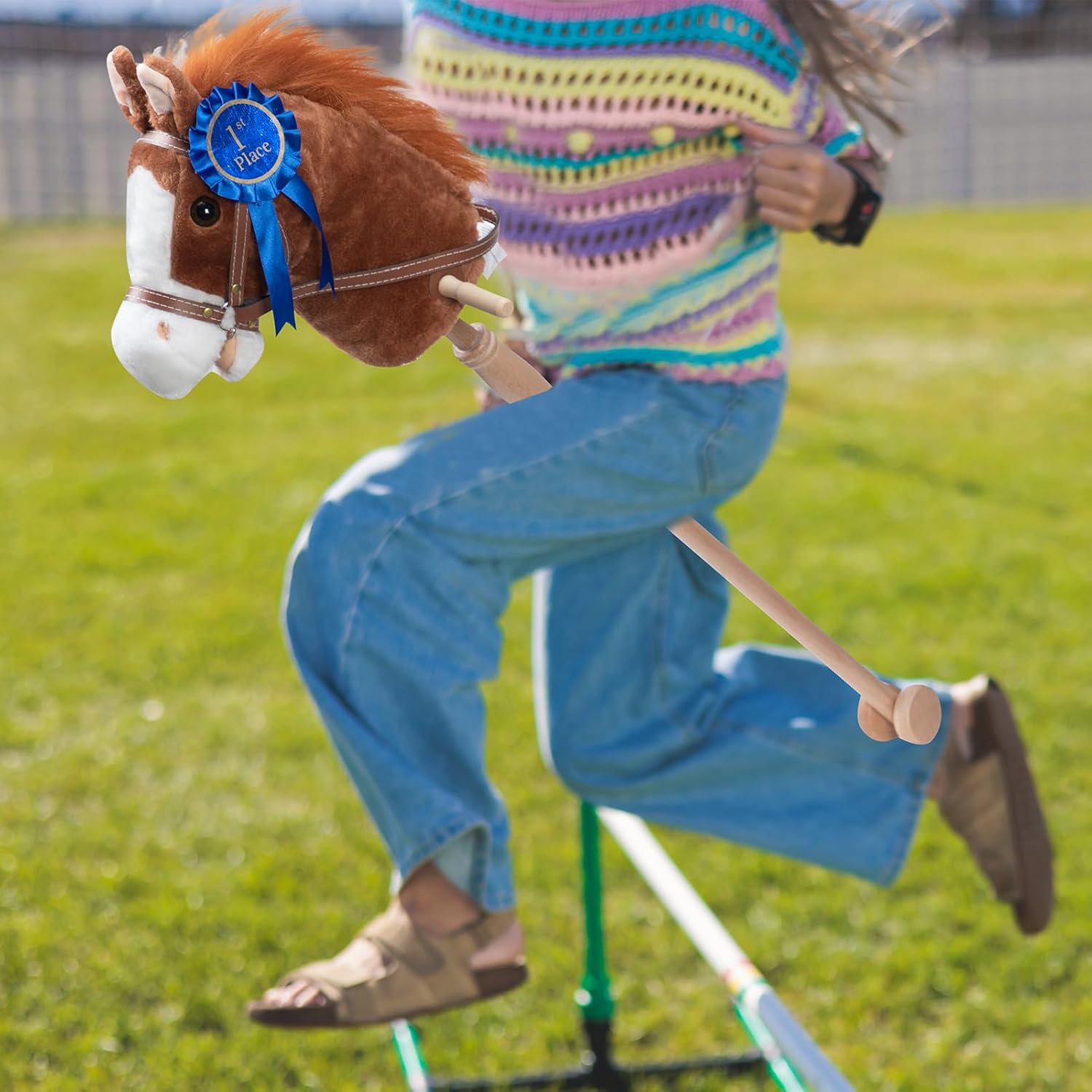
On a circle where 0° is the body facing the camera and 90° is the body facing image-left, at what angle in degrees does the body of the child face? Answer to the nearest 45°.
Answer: approximately 90°
